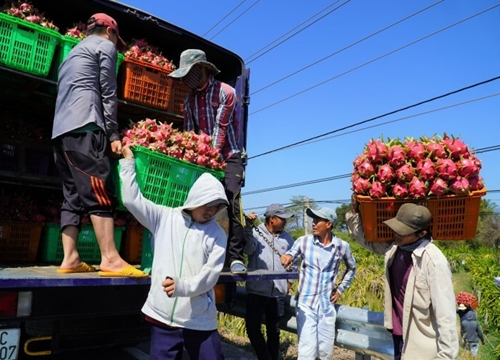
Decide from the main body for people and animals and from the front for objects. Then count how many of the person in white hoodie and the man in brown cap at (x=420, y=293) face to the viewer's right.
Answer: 0

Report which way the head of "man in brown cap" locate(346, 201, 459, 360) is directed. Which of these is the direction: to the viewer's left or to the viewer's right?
to the viewer's left

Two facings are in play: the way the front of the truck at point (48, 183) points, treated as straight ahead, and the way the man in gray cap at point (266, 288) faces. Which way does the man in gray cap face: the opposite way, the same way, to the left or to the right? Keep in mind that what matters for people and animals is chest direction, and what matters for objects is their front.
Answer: the opposite way

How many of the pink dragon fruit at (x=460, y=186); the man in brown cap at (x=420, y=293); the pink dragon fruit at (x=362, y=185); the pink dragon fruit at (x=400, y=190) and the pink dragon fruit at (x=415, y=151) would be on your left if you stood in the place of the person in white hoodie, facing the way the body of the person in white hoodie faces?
5

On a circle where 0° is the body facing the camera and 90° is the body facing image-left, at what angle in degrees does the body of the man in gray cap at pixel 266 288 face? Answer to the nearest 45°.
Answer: approximately 315°

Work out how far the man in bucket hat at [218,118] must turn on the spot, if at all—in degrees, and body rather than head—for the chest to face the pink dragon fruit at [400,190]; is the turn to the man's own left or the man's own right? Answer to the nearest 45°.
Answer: approximately 90° to the man's own left

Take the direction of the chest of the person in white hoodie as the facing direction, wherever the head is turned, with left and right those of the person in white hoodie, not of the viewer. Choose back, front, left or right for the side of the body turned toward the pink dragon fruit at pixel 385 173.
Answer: left

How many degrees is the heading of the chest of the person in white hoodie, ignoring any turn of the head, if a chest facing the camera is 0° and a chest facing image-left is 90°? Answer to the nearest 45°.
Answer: approximately 0°
